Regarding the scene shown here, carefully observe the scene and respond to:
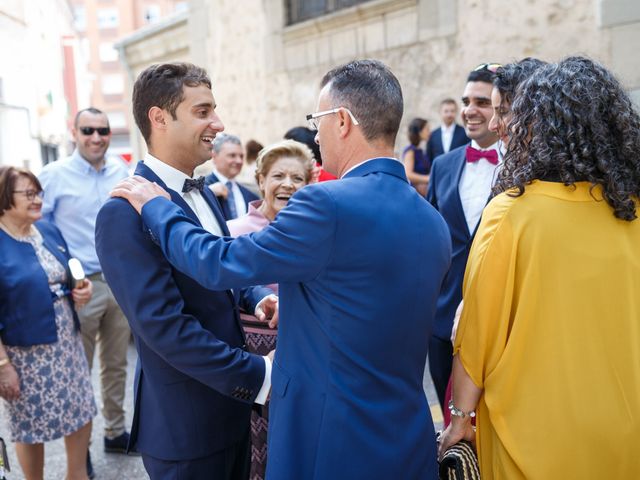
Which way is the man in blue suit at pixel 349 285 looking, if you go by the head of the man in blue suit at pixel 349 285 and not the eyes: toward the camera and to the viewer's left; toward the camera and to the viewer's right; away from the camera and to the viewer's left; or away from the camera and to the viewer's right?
away from the camera and to the viewer's left

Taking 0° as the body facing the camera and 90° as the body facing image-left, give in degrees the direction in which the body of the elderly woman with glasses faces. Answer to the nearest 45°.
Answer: approximately 315°

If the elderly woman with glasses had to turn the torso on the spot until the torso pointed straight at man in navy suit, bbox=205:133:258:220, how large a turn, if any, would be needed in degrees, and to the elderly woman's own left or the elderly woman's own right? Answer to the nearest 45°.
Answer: approximately 90° to the elderly woman's own left

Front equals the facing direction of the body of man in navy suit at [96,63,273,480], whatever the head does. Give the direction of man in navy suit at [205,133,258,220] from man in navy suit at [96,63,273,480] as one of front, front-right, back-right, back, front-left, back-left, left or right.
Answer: back-left

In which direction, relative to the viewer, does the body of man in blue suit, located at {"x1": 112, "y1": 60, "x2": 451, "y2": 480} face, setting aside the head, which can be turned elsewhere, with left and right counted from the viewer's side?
facing away from the viewer and to the left of the viewer

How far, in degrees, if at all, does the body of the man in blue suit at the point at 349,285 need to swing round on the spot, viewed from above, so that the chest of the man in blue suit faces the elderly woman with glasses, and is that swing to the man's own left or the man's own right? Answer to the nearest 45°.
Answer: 0° — they already face them

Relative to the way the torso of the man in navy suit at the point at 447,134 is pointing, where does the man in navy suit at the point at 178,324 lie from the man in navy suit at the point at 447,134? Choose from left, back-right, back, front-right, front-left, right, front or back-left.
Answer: front

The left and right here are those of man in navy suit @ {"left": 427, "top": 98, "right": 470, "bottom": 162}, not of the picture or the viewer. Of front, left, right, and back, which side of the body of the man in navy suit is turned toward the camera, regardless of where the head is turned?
front

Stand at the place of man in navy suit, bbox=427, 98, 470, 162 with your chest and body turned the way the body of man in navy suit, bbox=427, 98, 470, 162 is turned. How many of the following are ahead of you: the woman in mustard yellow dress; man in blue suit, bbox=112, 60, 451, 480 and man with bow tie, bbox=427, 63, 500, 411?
3

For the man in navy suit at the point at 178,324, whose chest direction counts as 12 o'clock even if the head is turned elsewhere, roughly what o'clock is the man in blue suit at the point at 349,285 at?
the man in blue suit at the point at 349,285 is roughly at 12 o'clock from the man in navy suit at the point at 178,324.

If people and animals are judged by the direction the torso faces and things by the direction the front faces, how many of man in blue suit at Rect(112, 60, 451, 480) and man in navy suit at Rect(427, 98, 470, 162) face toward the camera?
1

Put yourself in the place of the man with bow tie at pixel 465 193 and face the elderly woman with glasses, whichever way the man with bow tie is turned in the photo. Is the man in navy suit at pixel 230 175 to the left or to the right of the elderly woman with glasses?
right

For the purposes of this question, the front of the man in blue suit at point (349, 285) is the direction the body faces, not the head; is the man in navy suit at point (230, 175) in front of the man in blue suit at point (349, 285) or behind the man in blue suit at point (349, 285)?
in front

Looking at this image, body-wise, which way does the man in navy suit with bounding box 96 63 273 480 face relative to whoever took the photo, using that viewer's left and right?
facing the viewer and to the right of the viewer

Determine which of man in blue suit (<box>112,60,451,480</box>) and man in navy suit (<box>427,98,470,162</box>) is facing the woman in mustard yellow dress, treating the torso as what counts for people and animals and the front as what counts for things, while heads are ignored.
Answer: man in navy suit (<box>427,98,470,162</box>)
